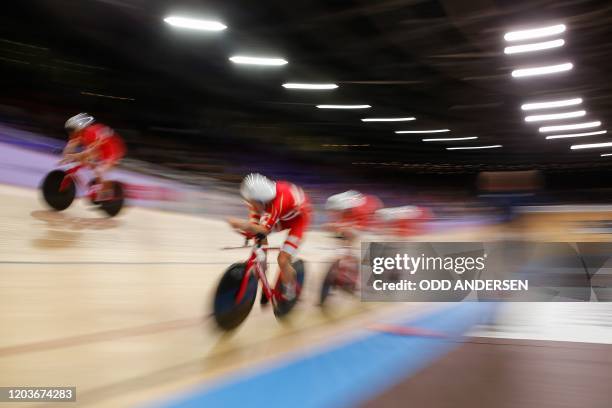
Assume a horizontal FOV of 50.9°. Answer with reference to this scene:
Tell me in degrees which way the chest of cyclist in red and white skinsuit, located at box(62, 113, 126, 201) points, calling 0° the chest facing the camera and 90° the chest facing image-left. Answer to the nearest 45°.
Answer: approximately 45°

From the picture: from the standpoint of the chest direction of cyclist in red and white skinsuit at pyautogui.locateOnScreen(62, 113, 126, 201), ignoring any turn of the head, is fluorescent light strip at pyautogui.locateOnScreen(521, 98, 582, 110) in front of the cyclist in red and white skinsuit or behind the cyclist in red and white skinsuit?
behind

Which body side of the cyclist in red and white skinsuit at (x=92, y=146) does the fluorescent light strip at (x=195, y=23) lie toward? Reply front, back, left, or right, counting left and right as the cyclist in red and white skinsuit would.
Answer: back

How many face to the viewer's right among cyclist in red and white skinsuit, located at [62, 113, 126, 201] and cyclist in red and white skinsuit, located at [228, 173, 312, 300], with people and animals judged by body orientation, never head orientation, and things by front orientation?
0

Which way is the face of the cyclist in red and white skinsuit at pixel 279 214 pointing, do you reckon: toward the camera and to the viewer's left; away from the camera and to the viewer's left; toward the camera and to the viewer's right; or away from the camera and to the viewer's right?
toward the camera and to the viewer's left

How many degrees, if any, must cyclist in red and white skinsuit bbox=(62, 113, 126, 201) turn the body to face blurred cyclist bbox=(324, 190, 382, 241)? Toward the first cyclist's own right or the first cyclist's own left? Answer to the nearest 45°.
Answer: approximately 135° to the first cyclist's own left

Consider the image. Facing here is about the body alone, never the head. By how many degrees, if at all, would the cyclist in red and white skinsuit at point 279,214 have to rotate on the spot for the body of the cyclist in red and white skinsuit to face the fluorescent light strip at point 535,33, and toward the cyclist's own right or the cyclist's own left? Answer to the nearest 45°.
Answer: approximately 180°

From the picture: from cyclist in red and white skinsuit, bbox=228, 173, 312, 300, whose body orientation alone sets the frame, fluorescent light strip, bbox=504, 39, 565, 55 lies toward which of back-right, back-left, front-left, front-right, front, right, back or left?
back

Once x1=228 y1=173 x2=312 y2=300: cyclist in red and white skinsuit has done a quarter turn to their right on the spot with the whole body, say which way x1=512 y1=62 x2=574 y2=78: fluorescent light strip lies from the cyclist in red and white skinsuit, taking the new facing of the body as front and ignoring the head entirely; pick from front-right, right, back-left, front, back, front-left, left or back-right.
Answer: right

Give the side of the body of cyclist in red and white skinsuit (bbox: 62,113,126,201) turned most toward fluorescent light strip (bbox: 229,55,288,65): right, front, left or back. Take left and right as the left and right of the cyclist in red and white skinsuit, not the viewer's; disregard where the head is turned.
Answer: back

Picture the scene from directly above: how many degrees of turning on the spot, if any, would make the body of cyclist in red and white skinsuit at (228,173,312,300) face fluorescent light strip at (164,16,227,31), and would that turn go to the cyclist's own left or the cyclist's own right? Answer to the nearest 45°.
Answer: approximately 135° to the cyclist's own right

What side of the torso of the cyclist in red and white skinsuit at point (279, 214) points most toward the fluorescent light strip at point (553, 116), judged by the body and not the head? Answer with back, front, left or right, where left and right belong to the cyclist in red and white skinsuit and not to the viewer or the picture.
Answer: back
